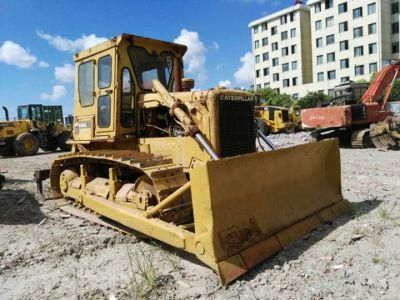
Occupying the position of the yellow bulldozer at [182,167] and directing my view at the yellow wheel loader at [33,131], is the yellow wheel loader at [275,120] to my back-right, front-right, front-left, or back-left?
front-right

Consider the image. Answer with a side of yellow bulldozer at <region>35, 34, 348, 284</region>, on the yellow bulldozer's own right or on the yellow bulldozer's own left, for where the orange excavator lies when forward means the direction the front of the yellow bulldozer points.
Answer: on the yellow bulldozer's own left

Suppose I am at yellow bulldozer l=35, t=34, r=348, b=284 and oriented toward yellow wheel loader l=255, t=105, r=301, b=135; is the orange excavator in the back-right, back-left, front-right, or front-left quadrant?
front-right

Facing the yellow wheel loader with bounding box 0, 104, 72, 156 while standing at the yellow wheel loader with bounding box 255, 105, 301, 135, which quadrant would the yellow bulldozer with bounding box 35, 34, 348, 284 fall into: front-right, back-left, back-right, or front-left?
front-left

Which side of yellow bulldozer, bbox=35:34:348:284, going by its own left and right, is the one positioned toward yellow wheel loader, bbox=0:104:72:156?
back

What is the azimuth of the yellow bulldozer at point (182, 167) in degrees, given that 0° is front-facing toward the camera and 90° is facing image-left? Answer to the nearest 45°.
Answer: approximately 315°

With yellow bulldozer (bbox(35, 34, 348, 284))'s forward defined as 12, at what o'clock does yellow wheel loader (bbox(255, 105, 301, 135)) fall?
yellow wheel loader (bbox(255, 105, 301, 135)) is roughly at 8 o'clock from yellow bulldozer (bbox(35, 34, 348, 284)).

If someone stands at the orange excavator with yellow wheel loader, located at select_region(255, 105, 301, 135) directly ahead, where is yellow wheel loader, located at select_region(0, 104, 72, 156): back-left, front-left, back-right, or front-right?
front-left
